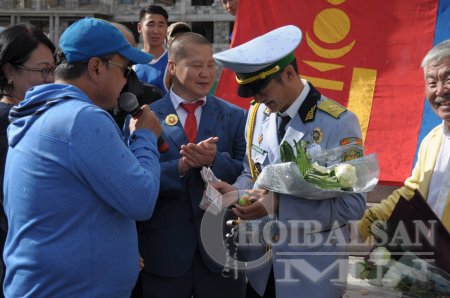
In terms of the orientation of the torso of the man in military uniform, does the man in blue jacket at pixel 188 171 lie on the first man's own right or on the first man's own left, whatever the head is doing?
on the first man's own right

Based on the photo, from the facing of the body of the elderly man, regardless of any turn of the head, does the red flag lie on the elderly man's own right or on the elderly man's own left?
on the elderly man's own right

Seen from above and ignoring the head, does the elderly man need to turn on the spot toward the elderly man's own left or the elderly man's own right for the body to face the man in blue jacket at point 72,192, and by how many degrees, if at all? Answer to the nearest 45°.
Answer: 0° — they already face them

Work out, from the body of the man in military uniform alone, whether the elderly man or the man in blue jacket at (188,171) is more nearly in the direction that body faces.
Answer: the man in blue jacket

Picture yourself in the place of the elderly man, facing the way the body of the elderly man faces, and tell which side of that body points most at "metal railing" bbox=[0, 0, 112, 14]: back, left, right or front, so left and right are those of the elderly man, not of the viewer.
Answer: right

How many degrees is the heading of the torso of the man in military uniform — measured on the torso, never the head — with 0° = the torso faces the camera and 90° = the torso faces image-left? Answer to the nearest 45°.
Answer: approximately 45°

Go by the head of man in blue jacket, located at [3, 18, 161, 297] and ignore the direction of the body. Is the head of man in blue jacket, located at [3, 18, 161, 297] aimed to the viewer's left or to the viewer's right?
to the viewer's right

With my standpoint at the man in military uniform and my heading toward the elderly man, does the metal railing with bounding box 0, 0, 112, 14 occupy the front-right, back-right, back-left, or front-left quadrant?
back-left

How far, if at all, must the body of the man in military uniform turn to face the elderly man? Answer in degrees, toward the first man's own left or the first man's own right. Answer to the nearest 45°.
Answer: approximately 135° to the first man's own left

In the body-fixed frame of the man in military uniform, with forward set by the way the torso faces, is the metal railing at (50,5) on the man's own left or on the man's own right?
on the man's own right

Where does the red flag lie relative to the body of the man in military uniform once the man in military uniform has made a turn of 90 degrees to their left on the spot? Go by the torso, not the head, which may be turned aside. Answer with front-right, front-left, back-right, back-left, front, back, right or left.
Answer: back-left

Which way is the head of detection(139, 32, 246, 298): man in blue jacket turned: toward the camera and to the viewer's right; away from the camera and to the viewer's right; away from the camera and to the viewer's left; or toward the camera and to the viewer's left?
toward the camera and to the viewer's right
